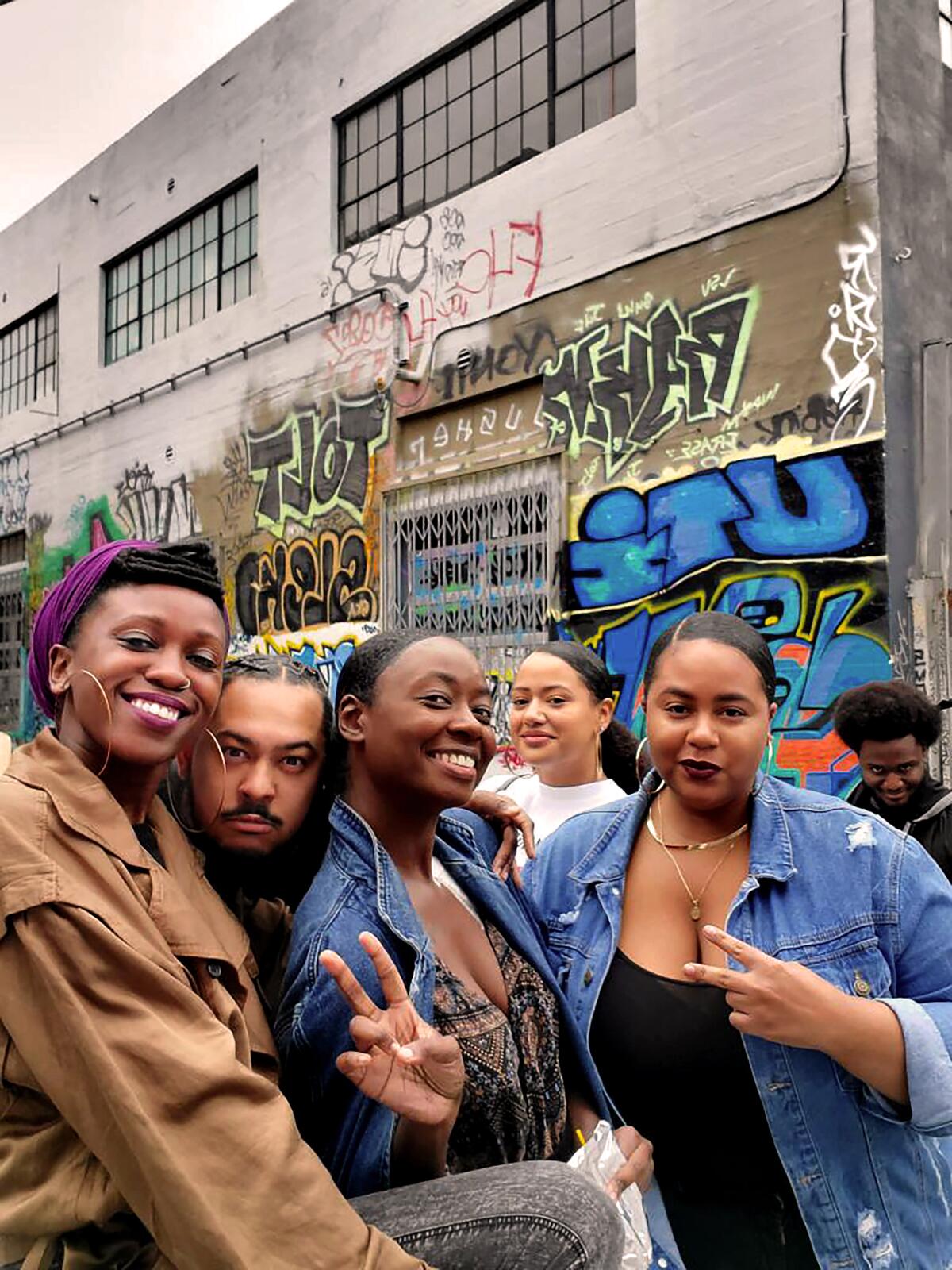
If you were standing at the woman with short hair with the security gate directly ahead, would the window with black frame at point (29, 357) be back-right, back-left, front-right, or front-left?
front-left

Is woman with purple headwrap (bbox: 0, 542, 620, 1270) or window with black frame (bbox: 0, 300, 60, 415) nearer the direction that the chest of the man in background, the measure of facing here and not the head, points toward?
the woman with purple headwrap

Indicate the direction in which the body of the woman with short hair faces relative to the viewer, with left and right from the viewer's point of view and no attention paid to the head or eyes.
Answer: facing the viewer and to the right of the viewer

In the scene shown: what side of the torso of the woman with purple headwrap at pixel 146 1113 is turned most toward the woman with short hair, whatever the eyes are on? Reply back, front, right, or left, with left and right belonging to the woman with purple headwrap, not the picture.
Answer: left

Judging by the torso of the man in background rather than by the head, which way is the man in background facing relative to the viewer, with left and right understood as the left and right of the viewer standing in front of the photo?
facing the viewer

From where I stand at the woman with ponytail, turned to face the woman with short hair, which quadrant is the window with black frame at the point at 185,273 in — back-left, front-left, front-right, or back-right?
back-right

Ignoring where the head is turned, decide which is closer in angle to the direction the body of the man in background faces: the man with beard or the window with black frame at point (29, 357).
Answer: the man with beard

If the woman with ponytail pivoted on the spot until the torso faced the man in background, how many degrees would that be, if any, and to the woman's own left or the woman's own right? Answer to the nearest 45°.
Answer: approximately 135° to the woman's own left

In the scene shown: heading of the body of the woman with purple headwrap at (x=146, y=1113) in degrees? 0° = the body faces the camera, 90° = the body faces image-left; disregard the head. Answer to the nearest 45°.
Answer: approximately 315°

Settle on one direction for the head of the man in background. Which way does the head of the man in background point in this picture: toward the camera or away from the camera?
toward the camera

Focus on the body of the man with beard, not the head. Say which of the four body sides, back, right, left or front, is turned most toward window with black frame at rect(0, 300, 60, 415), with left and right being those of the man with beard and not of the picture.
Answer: back

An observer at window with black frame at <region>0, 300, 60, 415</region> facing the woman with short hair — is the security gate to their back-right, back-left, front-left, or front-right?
front-left

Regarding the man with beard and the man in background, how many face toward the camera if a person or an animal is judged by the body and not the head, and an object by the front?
2

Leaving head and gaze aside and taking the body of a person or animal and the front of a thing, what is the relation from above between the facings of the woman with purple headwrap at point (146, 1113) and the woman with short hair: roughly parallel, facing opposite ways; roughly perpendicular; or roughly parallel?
roughly parallel
